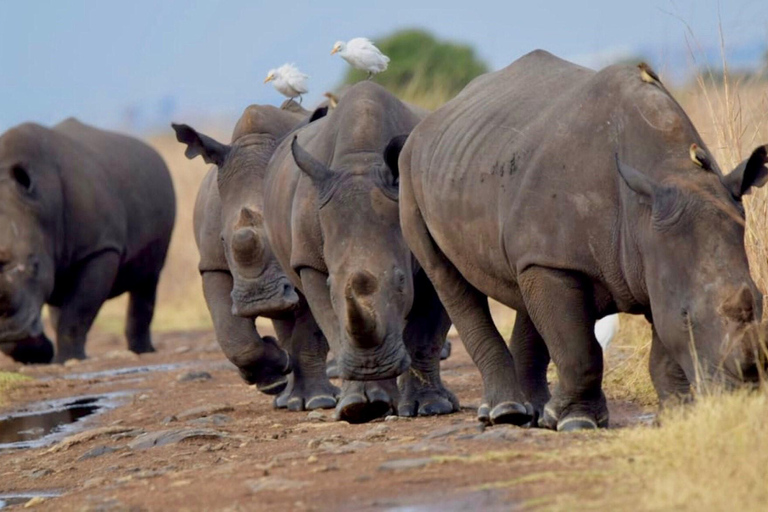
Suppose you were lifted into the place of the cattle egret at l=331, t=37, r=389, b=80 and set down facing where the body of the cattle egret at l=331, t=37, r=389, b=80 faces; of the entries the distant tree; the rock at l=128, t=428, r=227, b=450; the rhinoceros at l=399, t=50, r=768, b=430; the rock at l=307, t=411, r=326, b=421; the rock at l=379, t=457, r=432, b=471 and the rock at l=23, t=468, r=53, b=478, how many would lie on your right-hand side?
1

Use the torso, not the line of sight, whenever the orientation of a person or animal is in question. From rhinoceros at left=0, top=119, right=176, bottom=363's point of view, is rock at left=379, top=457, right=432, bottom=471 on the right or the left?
on its left

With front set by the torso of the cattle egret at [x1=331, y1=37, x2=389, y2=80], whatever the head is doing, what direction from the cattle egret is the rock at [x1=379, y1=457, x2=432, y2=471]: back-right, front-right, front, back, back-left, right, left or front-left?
left

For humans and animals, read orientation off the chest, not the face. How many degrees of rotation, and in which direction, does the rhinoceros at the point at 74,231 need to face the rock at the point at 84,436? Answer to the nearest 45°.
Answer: approximately 45° to its left

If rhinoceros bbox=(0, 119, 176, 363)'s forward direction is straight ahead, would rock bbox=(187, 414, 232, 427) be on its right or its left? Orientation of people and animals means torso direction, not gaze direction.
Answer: on its left

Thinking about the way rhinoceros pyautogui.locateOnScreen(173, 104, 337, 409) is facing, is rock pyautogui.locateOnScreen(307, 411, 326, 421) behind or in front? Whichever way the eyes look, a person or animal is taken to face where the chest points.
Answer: in front

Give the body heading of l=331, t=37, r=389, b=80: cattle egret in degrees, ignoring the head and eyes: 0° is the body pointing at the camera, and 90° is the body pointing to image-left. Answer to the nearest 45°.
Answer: approximately 90°

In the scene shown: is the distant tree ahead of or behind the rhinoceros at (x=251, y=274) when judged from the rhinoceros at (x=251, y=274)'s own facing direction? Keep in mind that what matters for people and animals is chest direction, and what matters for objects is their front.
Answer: behind

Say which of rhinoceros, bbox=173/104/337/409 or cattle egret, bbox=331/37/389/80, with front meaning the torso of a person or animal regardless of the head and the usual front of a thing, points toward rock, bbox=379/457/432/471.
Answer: the rhinoceros

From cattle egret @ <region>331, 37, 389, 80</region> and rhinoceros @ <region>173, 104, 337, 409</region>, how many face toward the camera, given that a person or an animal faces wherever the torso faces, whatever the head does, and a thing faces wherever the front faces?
1

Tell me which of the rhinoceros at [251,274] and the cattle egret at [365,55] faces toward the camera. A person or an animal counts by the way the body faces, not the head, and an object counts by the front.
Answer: the rhinoceros

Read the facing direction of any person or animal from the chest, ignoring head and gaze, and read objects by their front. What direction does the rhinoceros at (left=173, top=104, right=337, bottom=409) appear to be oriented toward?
toward the camera

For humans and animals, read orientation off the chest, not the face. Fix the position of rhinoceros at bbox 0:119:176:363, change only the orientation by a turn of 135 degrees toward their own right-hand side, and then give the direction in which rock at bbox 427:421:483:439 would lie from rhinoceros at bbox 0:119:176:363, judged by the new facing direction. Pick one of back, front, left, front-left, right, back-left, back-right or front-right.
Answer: back

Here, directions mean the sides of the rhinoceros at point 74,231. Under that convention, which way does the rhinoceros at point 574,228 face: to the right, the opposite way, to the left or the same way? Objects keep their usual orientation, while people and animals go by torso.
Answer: to the left

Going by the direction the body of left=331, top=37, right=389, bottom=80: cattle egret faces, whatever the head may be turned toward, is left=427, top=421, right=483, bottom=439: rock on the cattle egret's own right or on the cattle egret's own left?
on the cattle egret's own left

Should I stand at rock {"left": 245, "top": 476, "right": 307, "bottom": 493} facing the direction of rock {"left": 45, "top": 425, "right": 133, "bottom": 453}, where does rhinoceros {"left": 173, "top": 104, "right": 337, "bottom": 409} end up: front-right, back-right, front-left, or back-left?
front-right
